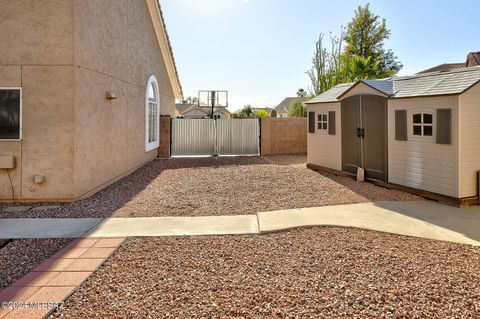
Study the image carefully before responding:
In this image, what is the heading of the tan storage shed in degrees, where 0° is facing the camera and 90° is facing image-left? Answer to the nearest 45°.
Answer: approximately 45°

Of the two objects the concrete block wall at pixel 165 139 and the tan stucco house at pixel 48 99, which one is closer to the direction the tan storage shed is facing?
the tan stucco house

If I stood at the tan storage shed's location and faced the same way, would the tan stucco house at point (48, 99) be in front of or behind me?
in front

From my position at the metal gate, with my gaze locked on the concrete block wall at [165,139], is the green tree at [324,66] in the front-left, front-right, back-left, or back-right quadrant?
back-right

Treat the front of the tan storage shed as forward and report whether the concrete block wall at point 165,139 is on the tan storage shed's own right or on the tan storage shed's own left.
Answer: on the tan storage shed's own right

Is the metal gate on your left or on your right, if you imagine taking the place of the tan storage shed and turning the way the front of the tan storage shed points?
on your right

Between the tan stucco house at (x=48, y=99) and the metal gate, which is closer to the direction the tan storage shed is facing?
the tan stucco house

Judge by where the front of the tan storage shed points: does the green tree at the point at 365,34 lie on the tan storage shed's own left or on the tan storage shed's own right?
on the tan storage shed's own right
